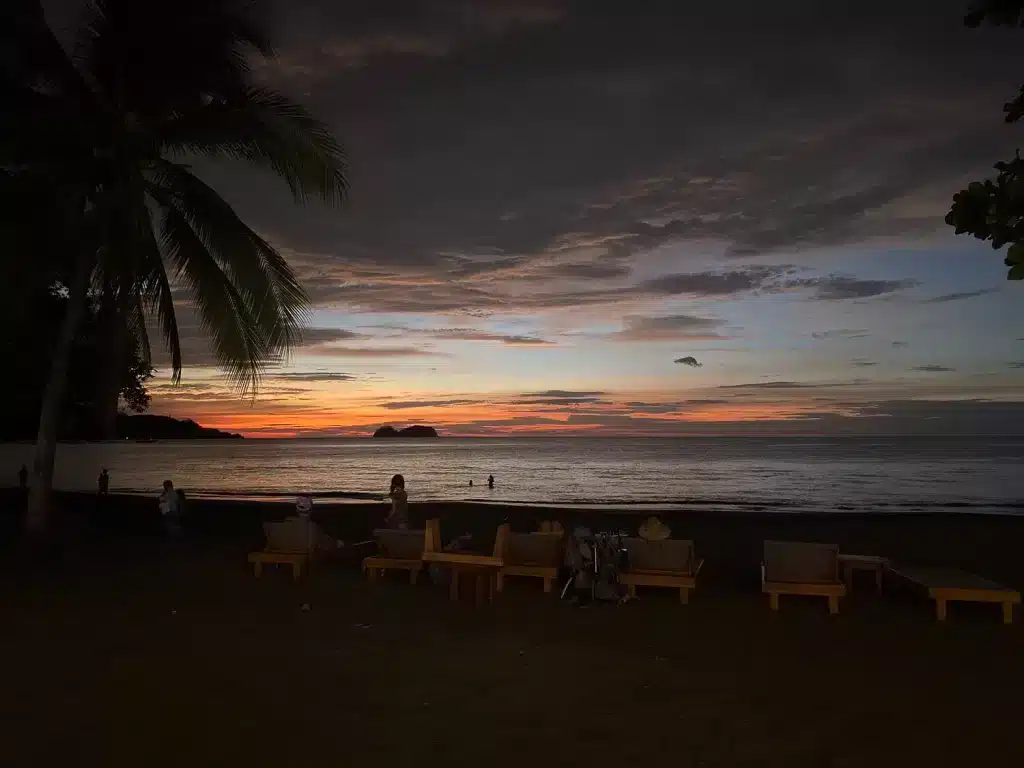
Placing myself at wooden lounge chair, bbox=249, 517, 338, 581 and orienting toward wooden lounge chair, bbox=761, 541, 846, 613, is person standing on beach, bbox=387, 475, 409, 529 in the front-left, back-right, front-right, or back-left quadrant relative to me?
front-left

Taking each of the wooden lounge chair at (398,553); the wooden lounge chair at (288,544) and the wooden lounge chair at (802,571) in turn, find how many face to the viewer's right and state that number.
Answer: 0

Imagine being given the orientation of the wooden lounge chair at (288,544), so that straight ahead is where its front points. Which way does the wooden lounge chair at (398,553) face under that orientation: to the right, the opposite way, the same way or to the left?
the same way

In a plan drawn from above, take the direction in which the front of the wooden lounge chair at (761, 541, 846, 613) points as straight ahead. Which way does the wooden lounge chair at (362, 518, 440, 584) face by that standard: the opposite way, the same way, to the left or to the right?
the same way

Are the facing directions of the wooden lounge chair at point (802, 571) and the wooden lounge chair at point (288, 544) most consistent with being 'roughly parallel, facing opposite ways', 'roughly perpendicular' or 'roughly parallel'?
roughly parallel
